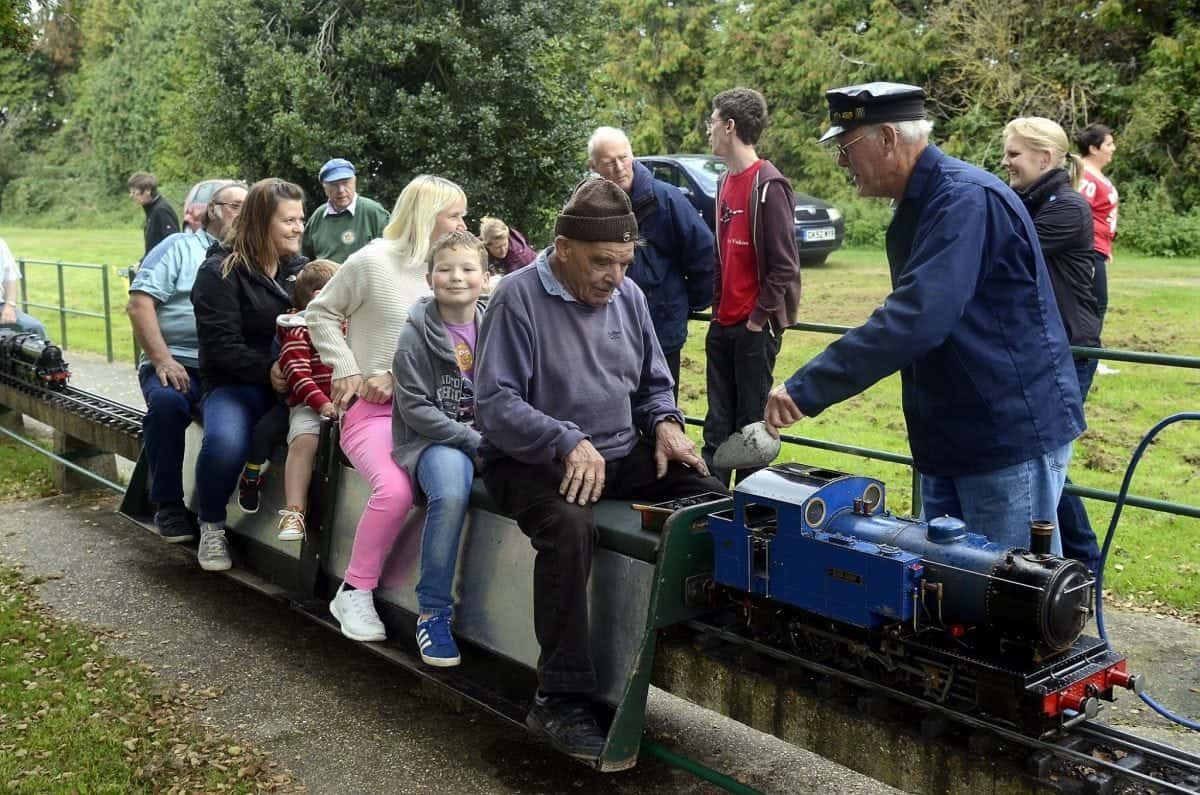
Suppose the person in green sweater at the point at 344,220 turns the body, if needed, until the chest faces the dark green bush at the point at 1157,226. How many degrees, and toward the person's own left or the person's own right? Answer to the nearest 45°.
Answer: approximately 135° to the person's own left

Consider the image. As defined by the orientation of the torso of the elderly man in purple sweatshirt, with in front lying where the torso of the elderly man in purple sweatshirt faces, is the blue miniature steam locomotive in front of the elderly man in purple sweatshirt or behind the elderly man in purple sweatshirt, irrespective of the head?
in front

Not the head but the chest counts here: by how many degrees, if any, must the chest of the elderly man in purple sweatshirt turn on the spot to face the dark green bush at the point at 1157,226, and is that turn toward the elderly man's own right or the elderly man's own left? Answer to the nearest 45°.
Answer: approximately 90° to the elderly man's own left

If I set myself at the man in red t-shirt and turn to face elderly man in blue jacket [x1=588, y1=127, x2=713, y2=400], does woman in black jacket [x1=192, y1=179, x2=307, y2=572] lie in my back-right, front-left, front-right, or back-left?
front-left

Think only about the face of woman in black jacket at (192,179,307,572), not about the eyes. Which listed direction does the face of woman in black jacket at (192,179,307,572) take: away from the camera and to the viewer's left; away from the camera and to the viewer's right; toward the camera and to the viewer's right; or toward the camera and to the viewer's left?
toward the camera and to the viewer's right

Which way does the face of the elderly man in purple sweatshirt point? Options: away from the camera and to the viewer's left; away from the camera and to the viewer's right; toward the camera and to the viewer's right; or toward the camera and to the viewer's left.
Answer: toward the camera and to the viewer's right

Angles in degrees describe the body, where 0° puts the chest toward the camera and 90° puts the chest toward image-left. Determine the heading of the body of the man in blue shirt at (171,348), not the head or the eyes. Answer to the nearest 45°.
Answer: approximately 315°

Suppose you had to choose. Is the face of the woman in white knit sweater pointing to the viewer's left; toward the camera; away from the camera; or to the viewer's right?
to the viewer's right

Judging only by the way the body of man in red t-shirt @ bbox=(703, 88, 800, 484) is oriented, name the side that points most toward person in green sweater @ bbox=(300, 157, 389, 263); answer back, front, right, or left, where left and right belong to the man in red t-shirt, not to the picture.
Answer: right

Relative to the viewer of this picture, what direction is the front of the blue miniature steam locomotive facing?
facing the viewer and to the right of the viewer

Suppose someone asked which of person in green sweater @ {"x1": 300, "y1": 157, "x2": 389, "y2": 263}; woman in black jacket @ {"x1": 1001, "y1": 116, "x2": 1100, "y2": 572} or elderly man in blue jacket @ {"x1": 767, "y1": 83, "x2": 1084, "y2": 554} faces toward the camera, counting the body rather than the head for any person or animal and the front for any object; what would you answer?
the person in green sweater

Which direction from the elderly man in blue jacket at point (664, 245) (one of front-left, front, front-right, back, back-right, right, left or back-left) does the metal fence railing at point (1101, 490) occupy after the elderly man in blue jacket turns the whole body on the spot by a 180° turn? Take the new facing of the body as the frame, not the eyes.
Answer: right

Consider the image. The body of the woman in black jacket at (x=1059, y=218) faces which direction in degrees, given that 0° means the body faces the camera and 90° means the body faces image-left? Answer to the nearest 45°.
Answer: approximately 90°

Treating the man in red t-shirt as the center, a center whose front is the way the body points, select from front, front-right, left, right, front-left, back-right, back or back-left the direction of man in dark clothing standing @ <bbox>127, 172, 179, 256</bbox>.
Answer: right

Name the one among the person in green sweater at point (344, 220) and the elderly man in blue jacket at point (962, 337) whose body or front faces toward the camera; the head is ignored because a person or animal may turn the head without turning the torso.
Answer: the person in green sweater

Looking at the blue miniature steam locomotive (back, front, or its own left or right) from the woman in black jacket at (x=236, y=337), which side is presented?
back

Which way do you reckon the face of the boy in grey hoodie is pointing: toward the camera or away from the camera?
toward the camera

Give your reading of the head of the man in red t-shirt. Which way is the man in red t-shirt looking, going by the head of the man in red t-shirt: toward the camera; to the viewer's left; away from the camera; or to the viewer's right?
to the viewer's left
